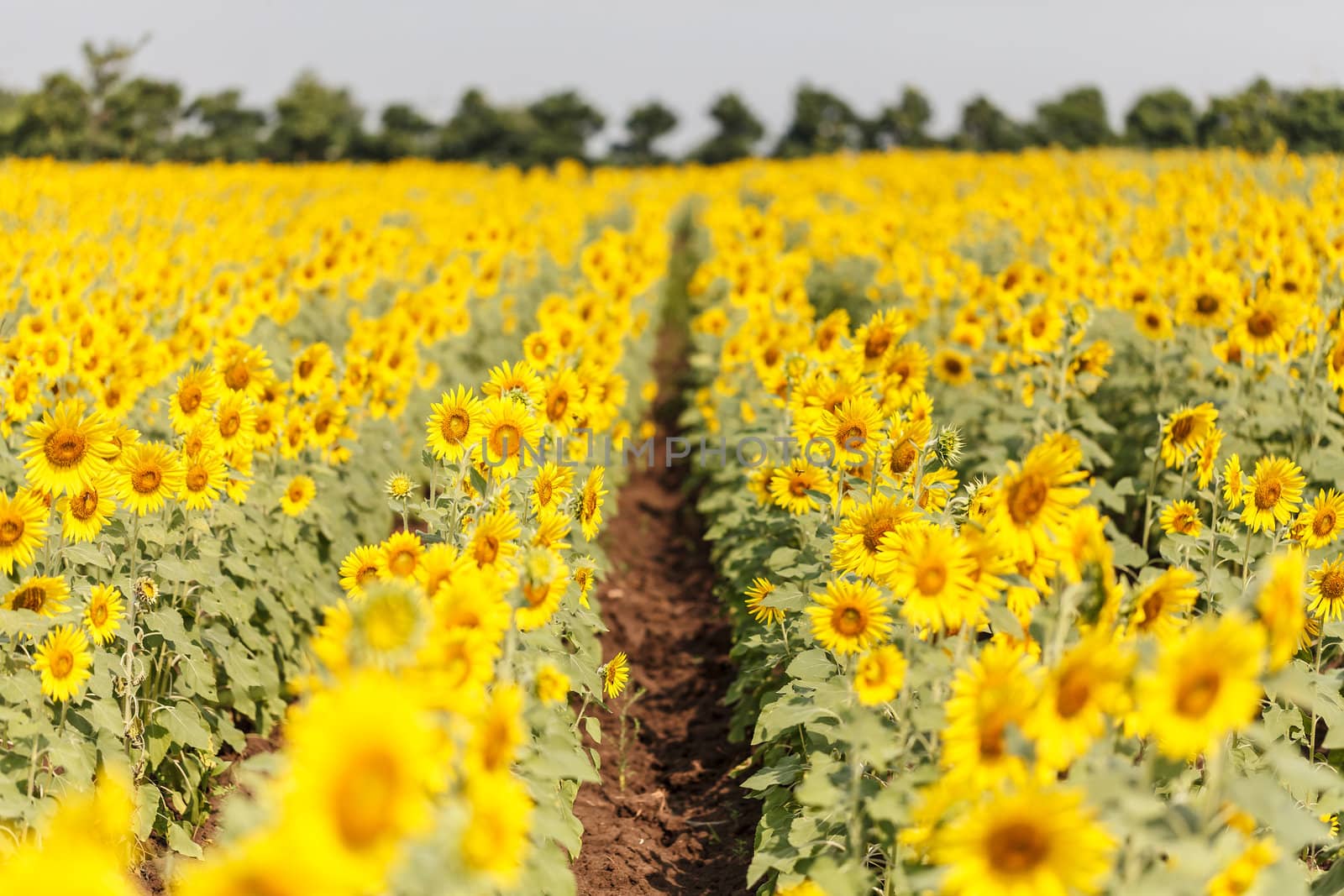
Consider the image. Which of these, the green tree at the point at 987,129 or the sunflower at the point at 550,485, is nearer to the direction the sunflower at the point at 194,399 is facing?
the sunflower

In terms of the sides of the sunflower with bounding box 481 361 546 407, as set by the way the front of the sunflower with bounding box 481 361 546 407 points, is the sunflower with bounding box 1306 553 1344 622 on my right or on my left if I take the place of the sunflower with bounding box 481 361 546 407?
on my left

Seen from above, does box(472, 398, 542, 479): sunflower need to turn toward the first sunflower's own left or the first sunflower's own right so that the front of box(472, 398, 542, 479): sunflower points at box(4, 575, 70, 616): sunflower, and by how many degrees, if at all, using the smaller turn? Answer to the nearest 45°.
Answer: approximately 45° to the first sunflower's own right

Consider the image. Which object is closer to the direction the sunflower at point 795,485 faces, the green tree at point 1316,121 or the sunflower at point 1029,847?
the sunflower

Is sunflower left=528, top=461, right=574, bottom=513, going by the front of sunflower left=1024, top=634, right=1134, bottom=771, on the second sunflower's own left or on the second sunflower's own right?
on the second sunflower's own right

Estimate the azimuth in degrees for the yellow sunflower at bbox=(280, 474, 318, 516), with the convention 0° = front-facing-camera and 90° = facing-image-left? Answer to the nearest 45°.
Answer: approximately 0°
